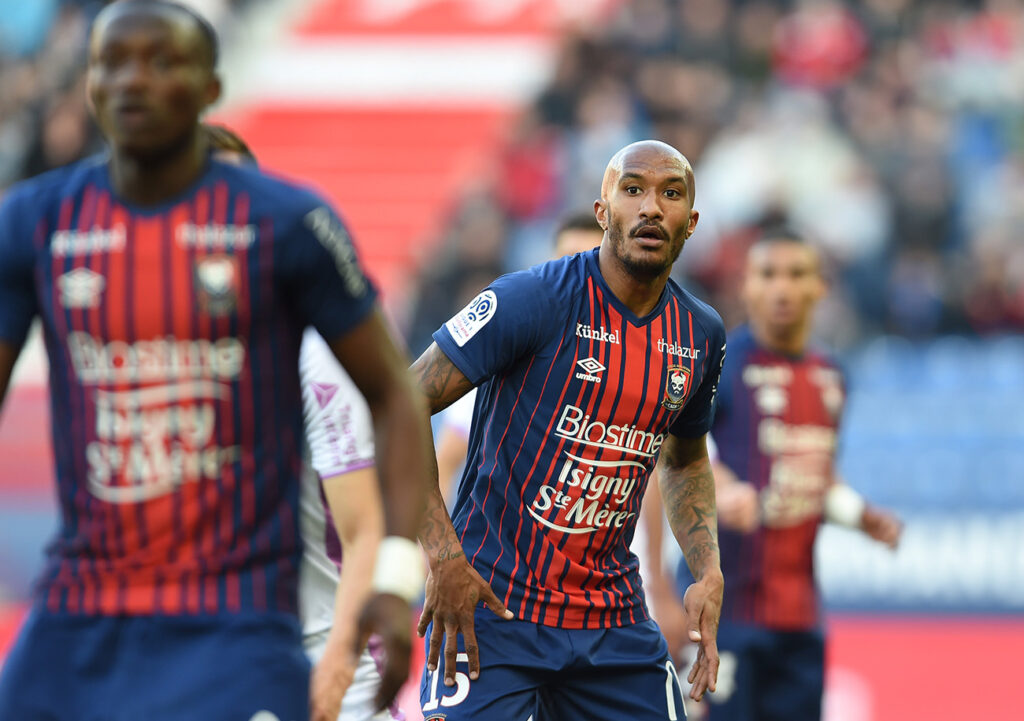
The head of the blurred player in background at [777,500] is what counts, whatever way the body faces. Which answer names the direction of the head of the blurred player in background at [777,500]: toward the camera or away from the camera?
toward the camera

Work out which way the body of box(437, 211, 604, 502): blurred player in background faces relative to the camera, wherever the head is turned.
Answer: toward the camera

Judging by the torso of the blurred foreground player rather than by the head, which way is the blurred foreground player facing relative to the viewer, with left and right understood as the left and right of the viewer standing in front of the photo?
facing the viewer

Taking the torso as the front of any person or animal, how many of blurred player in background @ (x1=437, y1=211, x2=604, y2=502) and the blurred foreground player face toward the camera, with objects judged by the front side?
2

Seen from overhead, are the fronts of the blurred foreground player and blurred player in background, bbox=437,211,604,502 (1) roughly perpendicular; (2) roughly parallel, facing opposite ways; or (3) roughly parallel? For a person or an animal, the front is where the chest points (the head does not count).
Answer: roughly parallel

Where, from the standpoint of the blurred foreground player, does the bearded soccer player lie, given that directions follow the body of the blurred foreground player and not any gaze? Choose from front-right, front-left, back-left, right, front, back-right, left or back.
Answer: back-left

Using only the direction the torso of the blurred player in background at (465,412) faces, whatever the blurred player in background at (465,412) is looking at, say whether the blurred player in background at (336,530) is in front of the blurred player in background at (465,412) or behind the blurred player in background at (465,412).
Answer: in front

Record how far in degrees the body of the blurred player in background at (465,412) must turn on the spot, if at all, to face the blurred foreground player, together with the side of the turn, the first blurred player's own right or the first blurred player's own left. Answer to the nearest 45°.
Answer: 0° — they already face them

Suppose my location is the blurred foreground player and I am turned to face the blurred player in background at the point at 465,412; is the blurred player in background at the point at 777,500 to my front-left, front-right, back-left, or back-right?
front-right

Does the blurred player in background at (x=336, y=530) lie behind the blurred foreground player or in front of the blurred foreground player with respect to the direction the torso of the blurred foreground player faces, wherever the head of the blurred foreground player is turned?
behind
